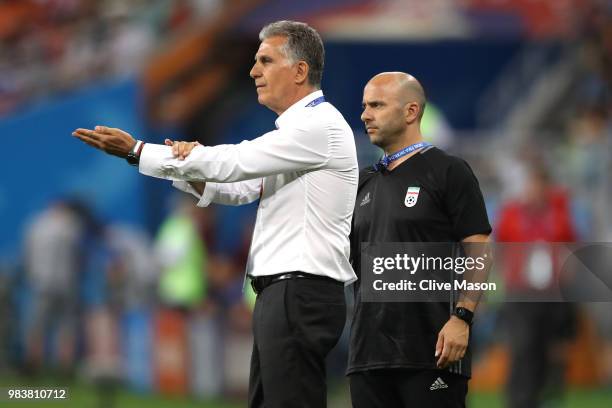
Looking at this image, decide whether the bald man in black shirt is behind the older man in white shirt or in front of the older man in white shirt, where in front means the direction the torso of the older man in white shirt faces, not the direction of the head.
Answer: behind

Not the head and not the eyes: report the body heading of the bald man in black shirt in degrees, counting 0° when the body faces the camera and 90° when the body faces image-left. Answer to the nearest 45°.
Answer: approximately 45°

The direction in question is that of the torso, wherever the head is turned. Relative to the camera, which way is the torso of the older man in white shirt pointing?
to the viewer's left

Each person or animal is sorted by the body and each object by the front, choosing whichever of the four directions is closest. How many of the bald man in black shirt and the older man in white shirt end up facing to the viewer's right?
0

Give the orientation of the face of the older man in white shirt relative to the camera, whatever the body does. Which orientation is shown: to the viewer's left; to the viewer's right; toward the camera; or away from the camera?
to the viewer's left

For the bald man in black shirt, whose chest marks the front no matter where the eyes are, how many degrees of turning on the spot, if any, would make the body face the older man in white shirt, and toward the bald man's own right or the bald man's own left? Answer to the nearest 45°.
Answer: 0° — they already face them
